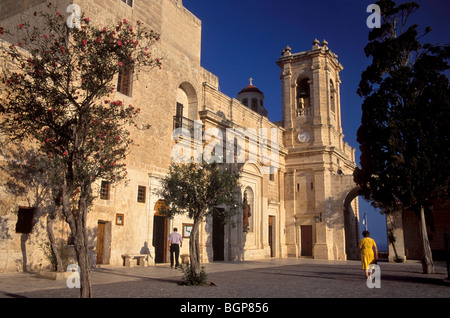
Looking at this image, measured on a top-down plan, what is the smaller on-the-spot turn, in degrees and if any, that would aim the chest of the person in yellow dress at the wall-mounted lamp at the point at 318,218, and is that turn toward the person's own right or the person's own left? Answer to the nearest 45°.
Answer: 0° — they already face it

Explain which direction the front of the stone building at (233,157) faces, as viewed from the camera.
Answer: facing the viewer and to the right of the viewer

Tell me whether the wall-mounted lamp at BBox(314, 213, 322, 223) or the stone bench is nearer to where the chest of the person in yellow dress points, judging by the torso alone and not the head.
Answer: the wall-mounted lamp

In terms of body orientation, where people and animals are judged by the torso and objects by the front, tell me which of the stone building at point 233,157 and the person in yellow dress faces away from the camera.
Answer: the person in yellow dress

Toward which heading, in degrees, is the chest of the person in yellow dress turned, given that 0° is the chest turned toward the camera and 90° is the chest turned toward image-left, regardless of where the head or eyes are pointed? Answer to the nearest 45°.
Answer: approximately 180°

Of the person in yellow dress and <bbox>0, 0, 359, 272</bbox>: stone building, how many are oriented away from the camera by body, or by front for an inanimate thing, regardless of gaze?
1
